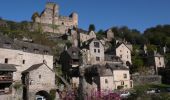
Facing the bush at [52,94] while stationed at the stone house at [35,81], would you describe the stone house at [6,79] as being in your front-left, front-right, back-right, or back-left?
back-right

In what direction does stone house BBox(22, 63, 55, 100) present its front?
toward the camera

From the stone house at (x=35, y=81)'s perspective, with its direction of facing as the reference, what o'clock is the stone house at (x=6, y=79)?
the stone house at (x=6, y=79) is roughly at 2 o'clock from the stone house at (x=35, y=81).
